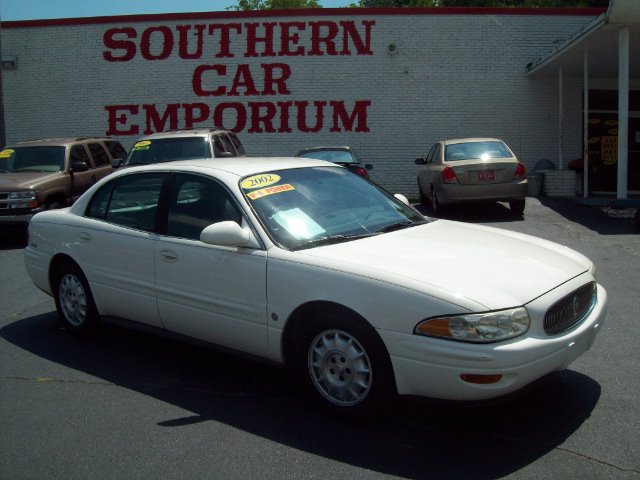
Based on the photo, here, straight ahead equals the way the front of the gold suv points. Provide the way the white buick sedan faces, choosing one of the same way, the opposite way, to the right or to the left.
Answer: to the left

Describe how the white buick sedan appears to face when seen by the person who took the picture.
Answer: facing the viewer and to the right of the viewer

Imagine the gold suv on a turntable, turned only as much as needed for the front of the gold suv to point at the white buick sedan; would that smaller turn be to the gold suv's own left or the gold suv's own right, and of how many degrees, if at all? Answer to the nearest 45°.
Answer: approximately 45° to the gold suv's own left

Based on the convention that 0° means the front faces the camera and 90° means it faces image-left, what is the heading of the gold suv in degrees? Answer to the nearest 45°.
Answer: approximately 45°

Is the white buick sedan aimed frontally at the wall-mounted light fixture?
no

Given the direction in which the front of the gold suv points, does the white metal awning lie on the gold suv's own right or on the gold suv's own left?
on the gold suv's own left

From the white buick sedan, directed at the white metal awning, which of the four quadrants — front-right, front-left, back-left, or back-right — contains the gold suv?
front-left

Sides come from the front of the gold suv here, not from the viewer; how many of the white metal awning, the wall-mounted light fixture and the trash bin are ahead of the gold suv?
0

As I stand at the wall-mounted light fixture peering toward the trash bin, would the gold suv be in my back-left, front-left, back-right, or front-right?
front-right

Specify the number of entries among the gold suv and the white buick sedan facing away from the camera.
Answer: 0

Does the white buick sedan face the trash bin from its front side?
no
